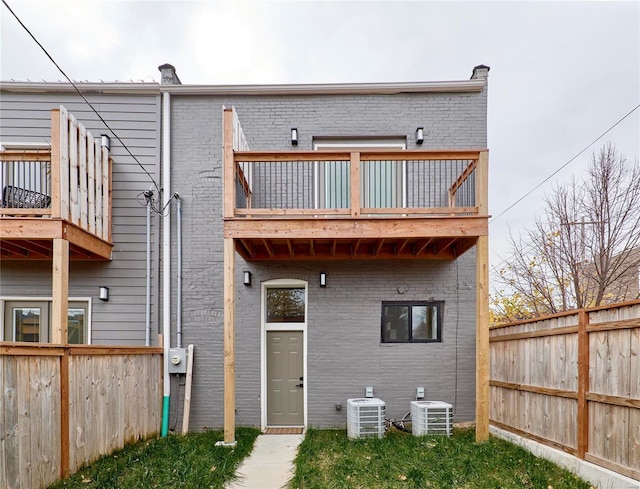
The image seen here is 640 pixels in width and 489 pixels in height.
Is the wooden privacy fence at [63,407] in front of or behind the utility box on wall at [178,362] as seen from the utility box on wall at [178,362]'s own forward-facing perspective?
in front

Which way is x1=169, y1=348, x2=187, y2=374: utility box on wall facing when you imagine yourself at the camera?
facing the viewer

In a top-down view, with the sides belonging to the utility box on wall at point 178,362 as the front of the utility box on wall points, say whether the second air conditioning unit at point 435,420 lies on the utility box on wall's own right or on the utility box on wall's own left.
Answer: on the utility box on wall's own left
